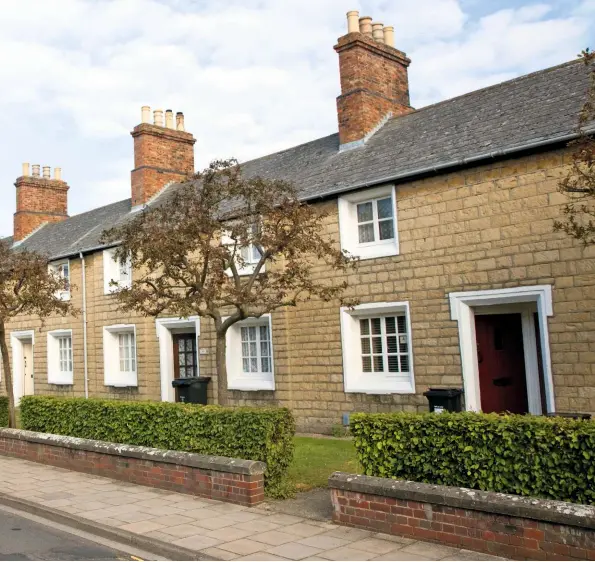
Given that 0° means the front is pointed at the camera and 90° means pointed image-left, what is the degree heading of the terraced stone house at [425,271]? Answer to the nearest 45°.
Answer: approximately 45°

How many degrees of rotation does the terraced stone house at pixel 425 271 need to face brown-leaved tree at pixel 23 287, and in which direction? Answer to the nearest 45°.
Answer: approximately 45° to its right

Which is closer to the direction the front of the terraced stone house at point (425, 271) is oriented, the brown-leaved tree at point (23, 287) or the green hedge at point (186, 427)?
the green hedge

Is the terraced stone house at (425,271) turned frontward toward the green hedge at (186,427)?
yes

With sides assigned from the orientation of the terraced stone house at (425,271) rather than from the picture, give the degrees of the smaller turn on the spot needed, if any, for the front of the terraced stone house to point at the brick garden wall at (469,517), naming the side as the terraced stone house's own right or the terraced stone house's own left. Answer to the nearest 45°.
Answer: approximately 45° to the terraced stone house's own left

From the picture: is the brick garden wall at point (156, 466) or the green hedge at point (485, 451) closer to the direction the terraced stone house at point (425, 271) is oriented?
the brick garden wall

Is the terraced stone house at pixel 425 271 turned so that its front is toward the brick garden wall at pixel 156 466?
yes

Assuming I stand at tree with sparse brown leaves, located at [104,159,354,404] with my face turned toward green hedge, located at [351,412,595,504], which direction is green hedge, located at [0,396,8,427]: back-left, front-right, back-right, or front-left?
back-right
